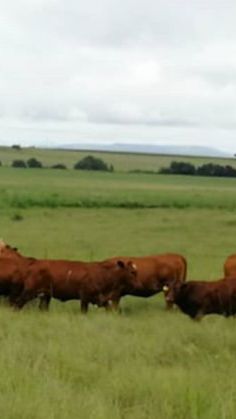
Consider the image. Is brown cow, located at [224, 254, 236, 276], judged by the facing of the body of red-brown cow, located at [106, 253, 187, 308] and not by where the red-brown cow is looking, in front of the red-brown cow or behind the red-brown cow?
behind

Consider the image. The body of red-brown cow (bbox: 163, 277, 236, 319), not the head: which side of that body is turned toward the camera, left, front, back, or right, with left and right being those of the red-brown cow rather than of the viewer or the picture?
left

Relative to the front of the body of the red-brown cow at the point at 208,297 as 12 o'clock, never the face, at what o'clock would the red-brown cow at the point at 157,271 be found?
the red-brown cow at the point at 157,271 is roughly at 2 o'clock from the red-brown cow at the point at 208,297.

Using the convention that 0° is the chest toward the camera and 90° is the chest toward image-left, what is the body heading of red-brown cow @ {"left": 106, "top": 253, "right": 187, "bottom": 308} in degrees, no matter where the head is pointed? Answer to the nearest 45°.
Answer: approximately 90°

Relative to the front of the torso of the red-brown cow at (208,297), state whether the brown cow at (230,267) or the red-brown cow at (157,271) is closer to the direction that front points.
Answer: the red-brown cow

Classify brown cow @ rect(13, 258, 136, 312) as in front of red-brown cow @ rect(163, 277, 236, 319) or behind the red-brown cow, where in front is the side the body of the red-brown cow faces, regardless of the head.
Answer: in front
